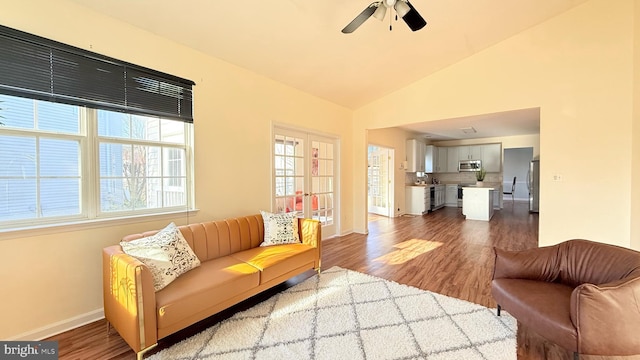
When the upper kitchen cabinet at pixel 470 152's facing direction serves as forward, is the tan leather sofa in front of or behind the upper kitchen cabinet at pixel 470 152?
in front

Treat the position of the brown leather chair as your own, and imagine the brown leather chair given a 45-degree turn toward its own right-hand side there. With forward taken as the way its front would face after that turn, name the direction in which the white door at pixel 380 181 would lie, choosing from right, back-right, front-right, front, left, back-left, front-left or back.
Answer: front-right

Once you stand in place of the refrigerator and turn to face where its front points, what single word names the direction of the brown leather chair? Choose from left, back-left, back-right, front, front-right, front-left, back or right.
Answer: left

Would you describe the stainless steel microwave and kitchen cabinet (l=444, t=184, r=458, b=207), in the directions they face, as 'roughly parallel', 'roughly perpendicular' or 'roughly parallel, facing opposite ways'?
roughly parallel

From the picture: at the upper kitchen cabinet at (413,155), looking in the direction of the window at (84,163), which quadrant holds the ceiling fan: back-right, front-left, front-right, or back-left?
front-left

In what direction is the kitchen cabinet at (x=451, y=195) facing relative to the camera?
toward the camera

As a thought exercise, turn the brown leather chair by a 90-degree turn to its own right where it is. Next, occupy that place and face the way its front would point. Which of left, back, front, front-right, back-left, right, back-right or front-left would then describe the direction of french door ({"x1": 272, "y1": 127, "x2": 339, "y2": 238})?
front-left

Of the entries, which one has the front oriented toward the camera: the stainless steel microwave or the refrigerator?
the stainless steel microwave

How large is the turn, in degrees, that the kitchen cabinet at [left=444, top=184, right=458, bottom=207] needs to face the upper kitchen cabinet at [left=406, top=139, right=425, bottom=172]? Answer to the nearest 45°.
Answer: approximately 45° to its right

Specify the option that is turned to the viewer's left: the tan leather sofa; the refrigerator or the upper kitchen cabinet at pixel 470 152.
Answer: the refrigerator

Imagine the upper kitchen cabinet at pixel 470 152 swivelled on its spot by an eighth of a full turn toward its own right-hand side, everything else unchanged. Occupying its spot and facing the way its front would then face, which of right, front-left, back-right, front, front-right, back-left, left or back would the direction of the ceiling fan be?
front-left

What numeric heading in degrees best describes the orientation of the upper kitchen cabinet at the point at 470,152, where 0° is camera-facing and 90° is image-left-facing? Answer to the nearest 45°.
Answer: approximately 0°

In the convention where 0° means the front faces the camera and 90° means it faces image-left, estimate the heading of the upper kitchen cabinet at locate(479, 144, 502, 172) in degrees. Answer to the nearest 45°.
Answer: approximately 0°

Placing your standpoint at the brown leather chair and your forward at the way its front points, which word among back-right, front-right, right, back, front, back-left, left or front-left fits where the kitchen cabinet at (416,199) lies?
right

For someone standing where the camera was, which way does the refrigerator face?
facing to the left of the viewer

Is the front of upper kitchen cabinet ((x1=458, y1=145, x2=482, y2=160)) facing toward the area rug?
yes
